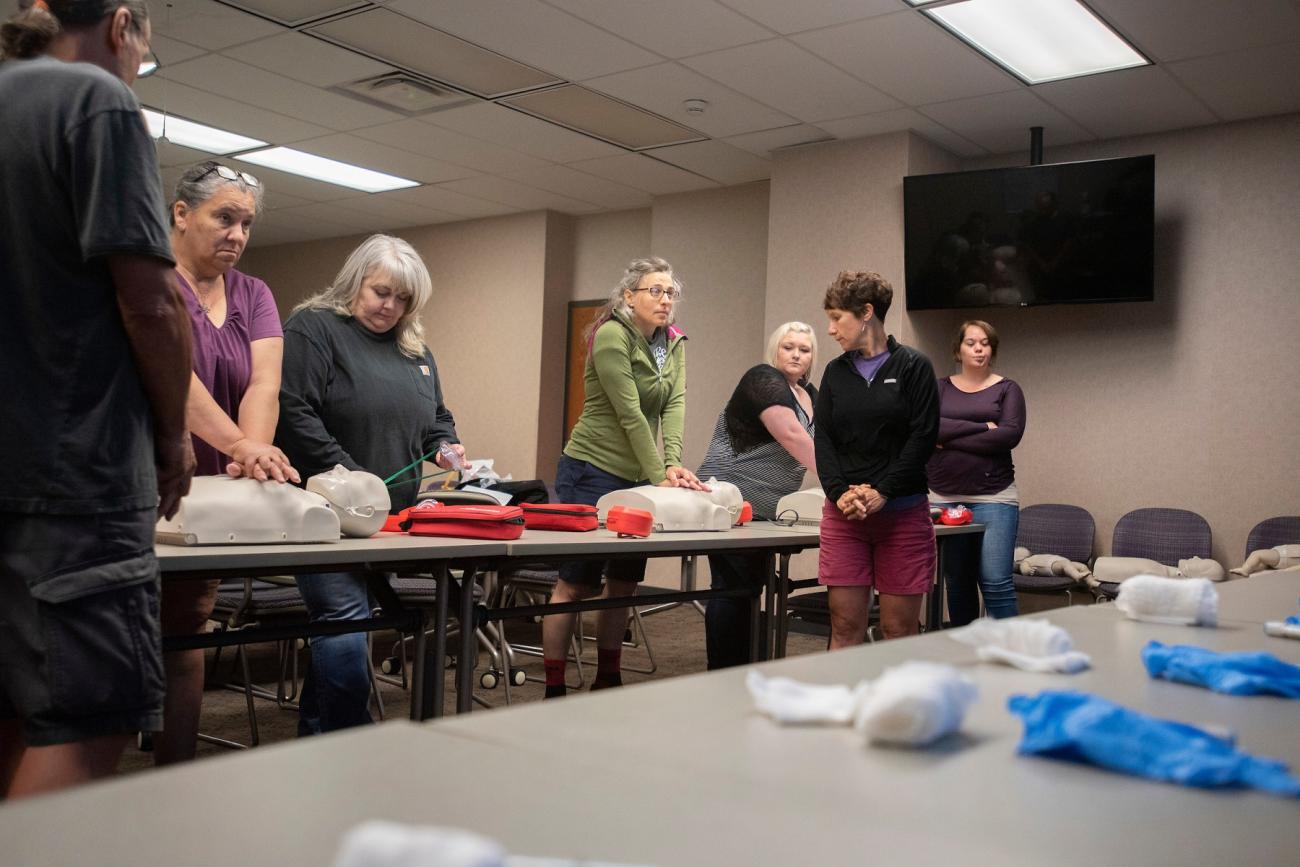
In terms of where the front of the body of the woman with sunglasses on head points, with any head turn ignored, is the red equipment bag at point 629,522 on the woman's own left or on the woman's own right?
on the woman's own left

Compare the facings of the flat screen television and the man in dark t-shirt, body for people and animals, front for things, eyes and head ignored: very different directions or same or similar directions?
very different directions

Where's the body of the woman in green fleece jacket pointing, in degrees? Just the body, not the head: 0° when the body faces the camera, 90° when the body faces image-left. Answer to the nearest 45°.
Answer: approximately 315°

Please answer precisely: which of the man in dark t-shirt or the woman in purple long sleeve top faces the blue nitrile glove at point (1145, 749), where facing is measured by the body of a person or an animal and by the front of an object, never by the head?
the woman in purple long sleeve top

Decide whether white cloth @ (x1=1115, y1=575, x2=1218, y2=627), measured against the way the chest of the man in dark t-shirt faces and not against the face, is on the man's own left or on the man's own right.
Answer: on the man's own right

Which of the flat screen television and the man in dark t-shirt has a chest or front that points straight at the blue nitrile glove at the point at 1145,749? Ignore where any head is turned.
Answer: the flat screen television

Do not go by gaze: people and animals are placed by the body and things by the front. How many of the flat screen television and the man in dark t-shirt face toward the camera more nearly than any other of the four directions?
1

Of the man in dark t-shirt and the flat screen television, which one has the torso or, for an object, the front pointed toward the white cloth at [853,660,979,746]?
the flat screen television

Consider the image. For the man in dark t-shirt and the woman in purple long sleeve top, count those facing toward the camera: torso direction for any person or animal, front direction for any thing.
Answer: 1

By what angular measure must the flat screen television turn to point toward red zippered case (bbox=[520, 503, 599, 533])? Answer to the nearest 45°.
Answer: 0° — it already faces it

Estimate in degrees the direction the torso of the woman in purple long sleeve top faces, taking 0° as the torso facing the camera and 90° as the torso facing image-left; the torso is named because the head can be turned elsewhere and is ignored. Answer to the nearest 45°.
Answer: approximately 0°

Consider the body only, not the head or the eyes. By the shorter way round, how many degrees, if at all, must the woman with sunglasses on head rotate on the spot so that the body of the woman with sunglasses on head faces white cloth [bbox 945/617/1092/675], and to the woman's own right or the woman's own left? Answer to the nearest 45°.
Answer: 0° — they already face it

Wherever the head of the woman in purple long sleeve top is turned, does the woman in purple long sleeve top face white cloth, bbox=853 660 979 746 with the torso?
yes

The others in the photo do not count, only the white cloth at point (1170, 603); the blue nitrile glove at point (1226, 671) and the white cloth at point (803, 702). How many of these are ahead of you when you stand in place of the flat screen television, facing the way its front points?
3

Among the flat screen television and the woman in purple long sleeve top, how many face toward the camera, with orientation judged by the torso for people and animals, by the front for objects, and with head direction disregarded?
2

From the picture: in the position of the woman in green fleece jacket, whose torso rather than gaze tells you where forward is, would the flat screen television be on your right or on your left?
on your left
